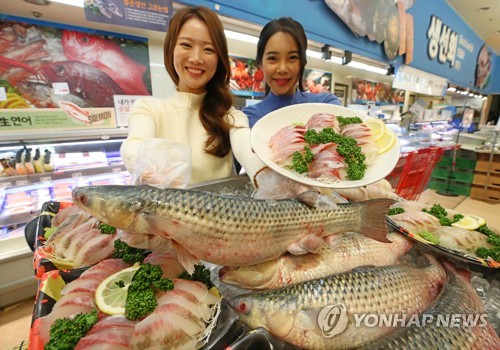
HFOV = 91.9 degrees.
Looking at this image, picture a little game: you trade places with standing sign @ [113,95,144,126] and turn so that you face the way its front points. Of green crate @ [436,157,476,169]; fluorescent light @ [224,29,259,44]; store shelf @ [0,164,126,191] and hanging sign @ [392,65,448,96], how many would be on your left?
3

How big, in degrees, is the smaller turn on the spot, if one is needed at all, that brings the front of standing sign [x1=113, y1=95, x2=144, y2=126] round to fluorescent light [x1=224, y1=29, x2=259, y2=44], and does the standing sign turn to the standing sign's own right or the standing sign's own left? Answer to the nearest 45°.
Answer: approximately 90° to the standing sign's own left

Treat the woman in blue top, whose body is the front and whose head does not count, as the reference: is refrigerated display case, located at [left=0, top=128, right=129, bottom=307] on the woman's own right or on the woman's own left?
on the woman's own right

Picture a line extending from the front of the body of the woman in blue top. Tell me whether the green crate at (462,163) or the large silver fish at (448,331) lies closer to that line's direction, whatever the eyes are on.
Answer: the large silver fish

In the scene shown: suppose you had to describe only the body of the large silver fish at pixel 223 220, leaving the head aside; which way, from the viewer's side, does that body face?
to the viewer's left

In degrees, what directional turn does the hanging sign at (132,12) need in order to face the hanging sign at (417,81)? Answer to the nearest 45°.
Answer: approximately 90° to its left

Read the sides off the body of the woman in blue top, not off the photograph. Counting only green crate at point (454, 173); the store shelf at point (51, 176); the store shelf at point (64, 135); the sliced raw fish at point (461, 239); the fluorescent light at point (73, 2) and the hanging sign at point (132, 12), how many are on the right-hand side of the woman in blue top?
4

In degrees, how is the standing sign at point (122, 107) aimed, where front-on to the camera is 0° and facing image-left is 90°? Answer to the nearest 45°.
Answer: approximately 0°

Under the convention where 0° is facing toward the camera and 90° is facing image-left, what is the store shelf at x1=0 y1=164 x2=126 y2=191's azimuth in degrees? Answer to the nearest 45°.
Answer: approximately 315°

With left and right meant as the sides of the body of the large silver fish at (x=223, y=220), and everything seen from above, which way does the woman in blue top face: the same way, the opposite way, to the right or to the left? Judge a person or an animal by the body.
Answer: to the left

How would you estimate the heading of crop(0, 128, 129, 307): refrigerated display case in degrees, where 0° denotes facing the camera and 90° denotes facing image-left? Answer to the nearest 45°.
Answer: approximately 315°
